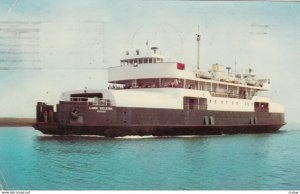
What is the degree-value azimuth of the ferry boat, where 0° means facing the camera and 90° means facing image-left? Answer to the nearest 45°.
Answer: approximately 45°
